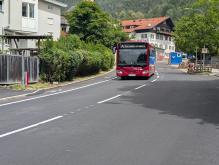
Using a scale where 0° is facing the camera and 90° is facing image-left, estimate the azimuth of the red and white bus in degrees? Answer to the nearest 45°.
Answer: approximately 0°

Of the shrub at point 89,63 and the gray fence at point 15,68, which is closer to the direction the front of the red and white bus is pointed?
the gray fence

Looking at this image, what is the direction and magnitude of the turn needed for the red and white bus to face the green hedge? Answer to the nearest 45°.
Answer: approximately 45° to its right

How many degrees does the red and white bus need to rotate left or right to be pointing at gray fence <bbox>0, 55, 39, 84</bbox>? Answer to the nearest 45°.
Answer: approximately 45° to its right

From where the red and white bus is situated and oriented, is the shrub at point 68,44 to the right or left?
on its right

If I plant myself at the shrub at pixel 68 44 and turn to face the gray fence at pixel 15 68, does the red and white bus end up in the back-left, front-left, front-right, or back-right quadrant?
back-left
